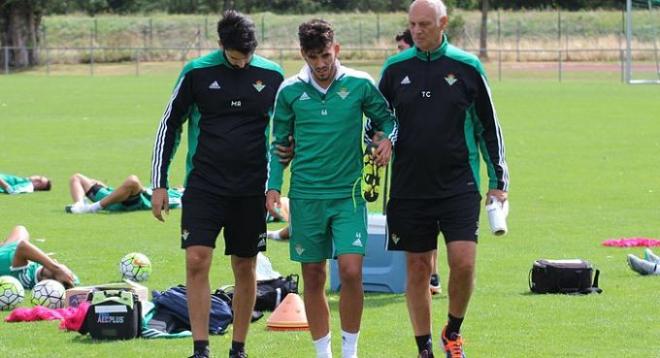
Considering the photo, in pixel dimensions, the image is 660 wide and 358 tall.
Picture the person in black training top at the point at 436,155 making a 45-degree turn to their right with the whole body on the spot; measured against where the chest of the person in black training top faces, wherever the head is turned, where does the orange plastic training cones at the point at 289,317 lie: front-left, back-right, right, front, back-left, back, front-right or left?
right

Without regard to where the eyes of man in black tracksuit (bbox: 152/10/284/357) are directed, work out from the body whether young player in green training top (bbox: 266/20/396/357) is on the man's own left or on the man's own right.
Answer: on the man's own left

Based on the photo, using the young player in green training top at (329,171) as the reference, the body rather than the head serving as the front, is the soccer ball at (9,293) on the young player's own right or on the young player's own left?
on the young player's own right

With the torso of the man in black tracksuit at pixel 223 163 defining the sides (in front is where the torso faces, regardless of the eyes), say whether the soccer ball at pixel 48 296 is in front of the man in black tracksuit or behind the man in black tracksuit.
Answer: behind

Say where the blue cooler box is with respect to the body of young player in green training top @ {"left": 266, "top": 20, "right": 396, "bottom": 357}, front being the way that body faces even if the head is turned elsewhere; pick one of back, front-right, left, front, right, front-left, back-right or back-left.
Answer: back

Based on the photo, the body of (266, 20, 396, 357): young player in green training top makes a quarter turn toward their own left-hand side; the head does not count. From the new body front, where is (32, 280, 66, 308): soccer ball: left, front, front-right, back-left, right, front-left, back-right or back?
back-left

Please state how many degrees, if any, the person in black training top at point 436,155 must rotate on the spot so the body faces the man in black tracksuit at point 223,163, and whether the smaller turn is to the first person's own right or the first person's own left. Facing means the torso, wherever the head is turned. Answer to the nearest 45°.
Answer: approximately 90° to the first person's own right

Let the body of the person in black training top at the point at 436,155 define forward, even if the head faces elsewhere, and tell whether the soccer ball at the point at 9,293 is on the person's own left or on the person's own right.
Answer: on the person's own right
